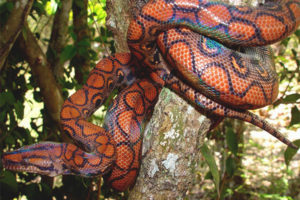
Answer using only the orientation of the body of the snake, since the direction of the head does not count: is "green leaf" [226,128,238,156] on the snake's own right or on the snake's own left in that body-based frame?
on the snake's own right

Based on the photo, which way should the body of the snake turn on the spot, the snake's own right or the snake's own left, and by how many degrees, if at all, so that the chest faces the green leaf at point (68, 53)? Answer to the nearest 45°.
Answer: approximately 45° to the snake's own right

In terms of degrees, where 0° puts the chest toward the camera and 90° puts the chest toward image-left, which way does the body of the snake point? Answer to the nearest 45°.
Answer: approximately 90°

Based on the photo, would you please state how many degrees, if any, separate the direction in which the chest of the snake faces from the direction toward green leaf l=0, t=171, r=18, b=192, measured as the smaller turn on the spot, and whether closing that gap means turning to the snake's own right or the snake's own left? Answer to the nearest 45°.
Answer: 0° — it already faces it
